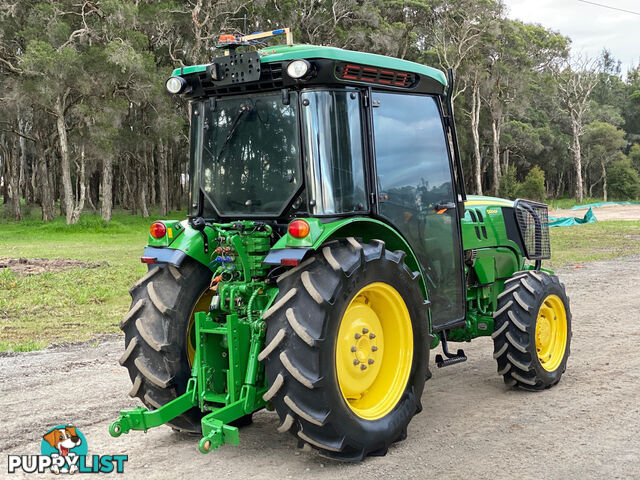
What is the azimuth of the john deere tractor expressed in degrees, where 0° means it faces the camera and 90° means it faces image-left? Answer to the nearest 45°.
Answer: approximately 225°

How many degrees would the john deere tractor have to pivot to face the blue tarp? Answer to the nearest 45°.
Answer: approximately 45° to its left
